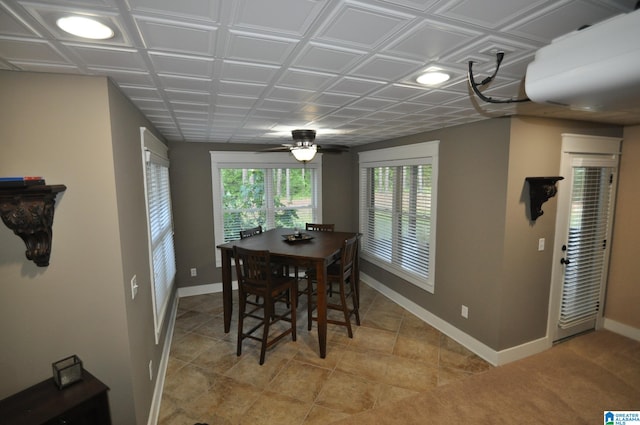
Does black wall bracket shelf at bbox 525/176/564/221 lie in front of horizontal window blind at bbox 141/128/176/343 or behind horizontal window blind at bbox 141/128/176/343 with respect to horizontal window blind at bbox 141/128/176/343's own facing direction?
in front

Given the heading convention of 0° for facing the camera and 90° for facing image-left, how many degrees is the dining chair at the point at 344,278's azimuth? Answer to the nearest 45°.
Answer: approximately 135°

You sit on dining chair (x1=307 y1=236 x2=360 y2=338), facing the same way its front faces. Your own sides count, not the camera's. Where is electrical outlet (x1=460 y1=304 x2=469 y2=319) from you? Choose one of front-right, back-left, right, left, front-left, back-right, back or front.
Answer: back-right

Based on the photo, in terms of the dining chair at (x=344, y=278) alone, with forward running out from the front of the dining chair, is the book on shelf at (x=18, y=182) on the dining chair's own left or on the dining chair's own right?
on the dining chair's own left

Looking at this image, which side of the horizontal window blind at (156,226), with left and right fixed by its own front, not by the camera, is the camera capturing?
right

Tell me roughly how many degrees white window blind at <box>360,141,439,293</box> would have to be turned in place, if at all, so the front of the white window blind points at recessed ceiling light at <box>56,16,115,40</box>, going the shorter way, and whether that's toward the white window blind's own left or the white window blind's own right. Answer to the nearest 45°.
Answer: approximately 45° to the white window blind's own left

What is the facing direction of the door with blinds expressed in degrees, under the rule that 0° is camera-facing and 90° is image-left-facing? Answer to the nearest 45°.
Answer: approximately 45°

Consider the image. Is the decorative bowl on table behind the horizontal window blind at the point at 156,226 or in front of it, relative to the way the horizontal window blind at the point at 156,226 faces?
in front

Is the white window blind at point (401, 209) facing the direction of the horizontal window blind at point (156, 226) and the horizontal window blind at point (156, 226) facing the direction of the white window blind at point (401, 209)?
yes
